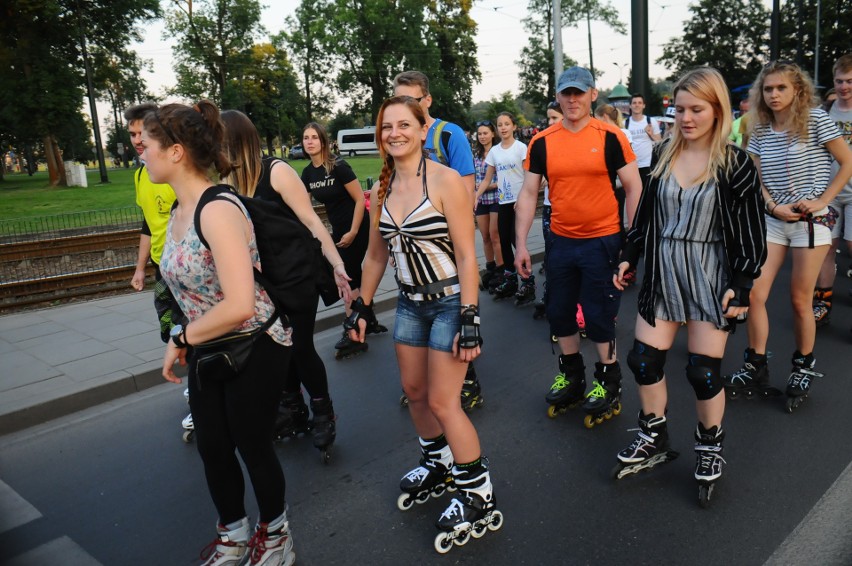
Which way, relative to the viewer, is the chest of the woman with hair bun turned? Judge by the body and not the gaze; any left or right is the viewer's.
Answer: facing to the left of the viewer

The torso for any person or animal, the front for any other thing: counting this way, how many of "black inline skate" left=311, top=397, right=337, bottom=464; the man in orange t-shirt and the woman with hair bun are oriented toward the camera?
2

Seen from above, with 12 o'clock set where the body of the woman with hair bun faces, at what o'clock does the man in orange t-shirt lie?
The man in orange t-shirt is roughly at 5 o'clock from the woman with hair bun.

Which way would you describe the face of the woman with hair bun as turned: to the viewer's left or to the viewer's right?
to the viewer's left

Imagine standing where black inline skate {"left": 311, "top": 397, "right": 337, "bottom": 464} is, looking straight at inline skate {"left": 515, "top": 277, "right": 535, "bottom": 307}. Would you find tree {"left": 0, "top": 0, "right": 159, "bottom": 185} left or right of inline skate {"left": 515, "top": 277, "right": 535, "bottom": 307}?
left

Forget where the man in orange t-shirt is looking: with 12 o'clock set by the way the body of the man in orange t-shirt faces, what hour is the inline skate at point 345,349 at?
The inline skate is roughly at 4 o'clock from the man in orange t-shirt.

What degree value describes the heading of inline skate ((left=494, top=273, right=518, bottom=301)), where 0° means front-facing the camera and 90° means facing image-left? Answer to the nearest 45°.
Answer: approximately 45°

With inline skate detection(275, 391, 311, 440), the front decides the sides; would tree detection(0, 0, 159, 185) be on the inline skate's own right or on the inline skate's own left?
on the inline skate's own right

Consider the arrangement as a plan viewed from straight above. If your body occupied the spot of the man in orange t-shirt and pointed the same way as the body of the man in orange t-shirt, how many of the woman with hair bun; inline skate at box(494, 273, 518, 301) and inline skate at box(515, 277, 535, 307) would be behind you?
2
